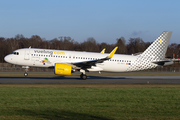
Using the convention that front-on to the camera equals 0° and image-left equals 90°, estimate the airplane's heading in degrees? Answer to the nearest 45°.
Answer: approximately 90°
